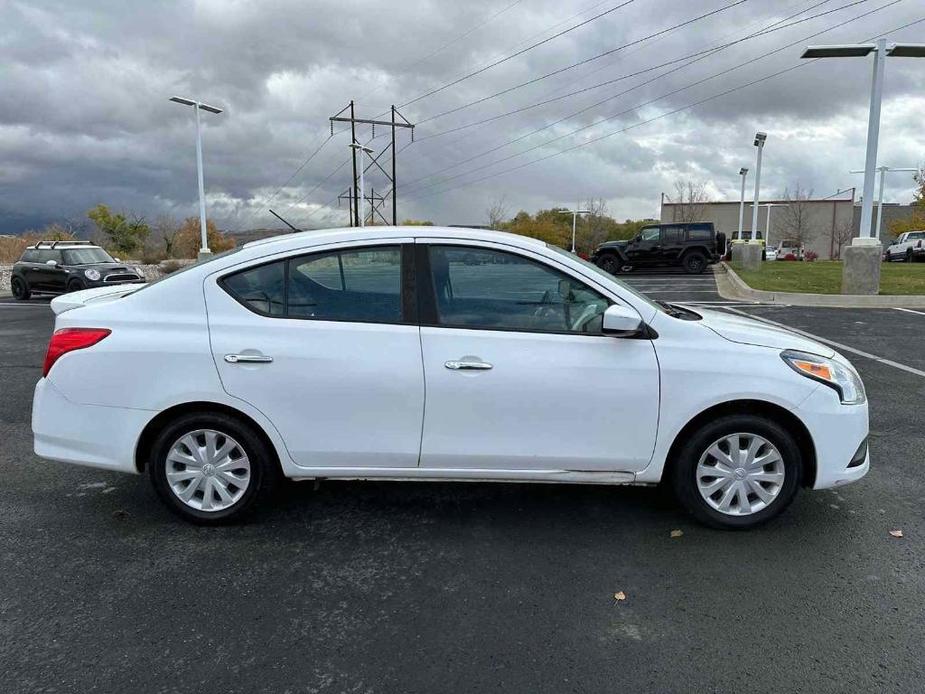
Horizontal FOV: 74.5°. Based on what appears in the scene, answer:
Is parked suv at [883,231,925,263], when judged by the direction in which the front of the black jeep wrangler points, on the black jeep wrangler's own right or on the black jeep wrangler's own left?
on the black jeep wrangler's own right

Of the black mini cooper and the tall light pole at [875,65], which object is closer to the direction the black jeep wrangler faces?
the black mini cooper

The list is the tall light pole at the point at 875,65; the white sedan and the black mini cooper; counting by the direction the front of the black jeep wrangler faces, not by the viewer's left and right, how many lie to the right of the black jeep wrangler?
0

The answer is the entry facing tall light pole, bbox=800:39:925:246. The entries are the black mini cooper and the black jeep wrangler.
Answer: the black mini cooper

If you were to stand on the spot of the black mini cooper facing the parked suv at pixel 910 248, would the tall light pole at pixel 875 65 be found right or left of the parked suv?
right

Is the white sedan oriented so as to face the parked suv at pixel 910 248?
no

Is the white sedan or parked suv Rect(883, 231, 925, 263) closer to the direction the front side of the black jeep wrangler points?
the white sedan

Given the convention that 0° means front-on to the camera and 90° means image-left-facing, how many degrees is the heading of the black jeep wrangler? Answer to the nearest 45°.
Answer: approximately 90°

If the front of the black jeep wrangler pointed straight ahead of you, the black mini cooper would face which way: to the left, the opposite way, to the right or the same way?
the opposite way

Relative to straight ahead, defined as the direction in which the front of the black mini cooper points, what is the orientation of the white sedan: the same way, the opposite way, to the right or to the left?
the same way

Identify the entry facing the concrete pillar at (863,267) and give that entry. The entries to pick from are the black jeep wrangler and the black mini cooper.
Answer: the black mini cooper

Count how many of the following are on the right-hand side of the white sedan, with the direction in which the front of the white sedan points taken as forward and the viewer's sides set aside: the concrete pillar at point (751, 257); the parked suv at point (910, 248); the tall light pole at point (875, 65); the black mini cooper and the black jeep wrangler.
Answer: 0

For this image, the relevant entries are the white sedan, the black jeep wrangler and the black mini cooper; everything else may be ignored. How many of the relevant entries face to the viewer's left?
1

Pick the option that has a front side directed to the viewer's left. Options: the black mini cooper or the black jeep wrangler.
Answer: the black jeep wrangler

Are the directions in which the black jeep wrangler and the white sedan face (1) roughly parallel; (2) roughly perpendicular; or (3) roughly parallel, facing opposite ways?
roughly parallel, facing opposite ways

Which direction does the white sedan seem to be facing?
to the viewer's right

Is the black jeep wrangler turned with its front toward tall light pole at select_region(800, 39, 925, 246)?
no

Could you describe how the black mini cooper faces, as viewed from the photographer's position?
facing the viewer and to the right of the viewer

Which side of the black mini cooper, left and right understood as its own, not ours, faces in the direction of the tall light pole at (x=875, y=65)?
front
